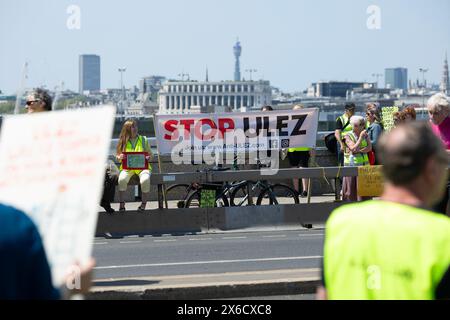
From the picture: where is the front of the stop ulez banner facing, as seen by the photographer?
facing the viewer

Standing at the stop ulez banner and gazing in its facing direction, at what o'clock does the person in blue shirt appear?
The person in blue shirt is roughly at 12 o'clock from the stop ulez banner.

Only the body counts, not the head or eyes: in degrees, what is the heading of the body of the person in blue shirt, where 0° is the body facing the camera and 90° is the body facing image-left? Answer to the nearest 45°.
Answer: approximately 225°

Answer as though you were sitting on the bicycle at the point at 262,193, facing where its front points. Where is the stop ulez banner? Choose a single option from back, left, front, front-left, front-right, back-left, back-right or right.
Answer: left

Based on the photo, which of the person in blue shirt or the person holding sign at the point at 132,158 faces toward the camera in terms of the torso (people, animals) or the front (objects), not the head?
the person holding sign
